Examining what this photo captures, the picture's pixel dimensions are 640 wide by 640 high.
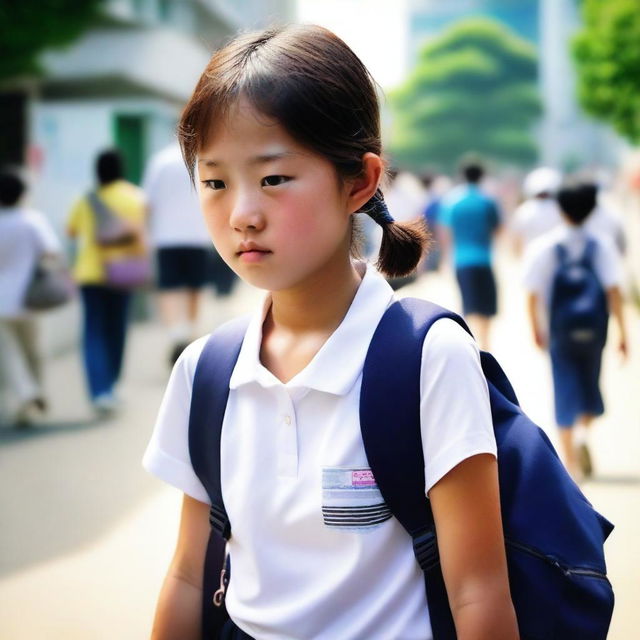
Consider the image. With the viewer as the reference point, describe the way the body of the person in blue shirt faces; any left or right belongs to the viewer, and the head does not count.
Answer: facing away from the viewer

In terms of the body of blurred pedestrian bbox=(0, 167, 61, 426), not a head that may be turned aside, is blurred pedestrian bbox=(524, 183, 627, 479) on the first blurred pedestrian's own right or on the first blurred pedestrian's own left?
on the first blurred pedestrian's own right

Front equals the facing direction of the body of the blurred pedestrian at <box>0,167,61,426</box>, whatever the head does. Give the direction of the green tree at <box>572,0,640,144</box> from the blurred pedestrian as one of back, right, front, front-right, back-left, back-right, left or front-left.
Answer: front-right

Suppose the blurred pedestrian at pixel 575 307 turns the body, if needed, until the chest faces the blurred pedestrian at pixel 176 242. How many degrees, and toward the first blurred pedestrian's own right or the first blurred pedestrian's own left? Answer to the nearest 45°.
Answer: approximately 45° to the first blurred pedestrian's own left

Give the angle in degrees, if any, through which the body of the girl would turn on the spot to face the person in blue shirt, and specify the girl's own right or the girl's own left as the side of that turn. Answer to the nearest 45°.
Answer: approximately 135° to the girl's own right

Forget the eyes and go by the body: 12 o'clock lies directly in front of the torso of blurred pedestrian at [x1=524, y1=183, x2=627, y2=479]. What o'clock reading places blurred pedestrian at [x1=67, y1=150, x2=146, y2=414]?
blurred pedestrian at [x1=67, y1=150, x2=146, y2=414] is roughly at 10 o'clock from blurred pedestrian at [x1=524, y1=183, x2=627, y2=479].

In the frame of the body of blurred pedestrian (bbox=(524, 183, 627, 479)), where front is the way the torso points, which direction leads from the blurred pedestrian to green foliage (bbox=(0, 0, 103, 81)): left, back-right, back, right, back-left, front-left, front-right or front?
front-left

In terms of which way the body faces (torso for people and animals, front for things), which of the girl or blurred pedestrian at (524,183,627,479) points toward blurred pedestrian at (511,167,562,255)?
blurred pedestrian at (524,183,627,479)

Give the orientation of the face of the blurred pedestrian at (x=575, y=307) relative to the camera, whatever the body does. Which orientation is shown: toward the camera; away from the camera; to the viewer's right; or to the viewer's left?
away from the camera

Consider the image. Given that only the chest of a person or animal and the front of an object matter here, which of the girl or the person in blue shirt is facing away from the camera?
the person in blue shirt

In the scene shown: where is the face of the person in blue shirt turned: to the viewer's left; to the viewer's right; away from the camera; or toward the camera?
away from the camera

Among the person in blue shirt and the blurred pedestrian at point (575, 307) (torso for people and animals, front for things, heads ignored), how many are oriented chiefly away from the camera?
2

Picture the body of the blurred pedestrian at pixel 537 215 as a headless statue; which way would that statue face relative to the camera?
away from the camera

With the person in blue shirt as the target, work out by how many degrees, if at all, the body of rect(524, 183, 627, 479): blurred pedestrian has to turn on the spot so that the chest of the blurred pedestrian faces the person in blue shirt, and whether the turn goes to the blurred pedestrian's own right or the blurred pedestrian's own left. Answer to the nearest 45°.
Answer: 0° — they already face them

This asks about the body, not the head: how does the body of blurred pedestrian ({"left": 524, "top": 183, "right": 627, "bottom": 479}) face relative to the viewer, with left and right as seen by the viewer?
facing away from the viewer

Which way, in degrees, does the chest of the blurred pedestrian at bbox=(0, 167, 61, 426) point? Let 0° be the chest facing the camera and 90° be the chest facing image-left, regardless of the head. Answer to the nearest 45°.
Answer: approximately 180°
